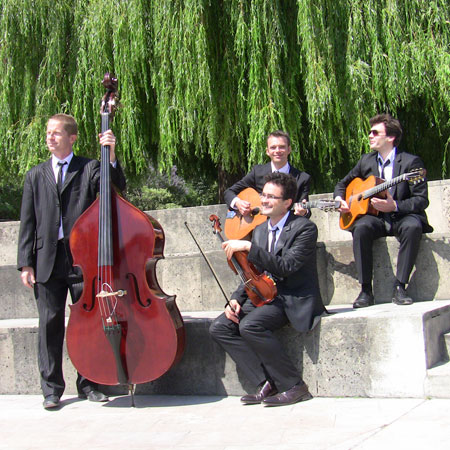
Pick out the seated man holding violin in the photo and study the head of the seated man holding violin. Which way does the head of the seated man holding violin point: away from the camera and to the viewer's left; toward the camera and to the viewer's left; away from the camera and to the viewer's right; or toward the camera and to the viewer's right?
toward the camera and to the viewer's left

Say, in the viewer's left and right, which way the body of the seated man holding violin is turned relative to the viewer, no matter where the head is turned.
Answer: facing the viewer and to the left of the viewer

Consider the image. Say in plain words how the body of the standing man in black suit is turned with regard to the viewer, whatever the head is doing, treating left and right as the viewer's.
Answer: facing the viewer

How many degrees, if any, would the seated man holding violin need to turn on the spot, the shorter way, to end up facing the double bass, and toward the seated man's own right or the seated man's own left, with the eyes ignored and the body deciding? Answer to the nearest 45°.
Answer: approximately 45° to the seated man's own right

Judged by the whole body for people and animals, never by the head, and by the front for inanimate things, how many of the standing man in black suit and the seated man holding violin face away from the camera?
0

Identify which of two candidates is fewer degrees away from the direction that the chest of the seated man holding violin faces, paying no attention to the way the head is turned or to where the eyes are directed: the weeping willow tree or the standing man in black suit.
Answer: the standing man in black suit

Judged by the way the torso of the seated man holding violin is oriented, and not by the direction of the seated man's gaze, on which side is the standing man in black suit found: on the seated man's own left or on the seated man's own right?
on the seated man's own right

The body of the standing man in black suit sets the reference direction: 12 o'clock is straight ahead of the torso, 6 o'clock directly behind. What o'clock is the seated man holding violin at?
The seated man holding violin is roughly at 10 o'clock from the standing man in black suit.

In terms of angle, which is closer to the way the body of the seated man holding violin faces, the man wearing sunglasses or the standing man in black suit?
the standing man in black suit

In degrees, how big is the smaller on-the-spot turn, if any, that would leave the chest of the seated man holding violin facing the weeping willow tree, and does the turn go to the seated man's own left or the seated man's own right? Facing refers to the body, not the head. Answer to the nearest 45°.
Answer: approximately 135° to the seated man's own right

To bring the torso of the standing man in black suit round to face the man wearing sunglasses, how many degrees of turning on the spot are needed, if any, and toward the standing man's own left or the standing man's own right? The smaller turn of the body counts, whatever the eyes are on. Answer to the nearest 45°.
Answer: approximately 90° to the standing man's own left

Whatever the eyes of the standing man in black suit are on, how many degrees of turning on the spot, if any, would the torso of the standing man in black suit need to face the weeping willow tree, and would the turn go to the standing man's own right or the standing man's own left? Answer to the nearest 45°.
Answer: approximately 135° to the standing man's own left

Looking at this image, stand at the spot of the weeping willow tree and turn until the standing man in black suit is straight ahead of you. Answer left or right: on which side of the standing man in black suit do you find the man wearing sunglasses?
left
